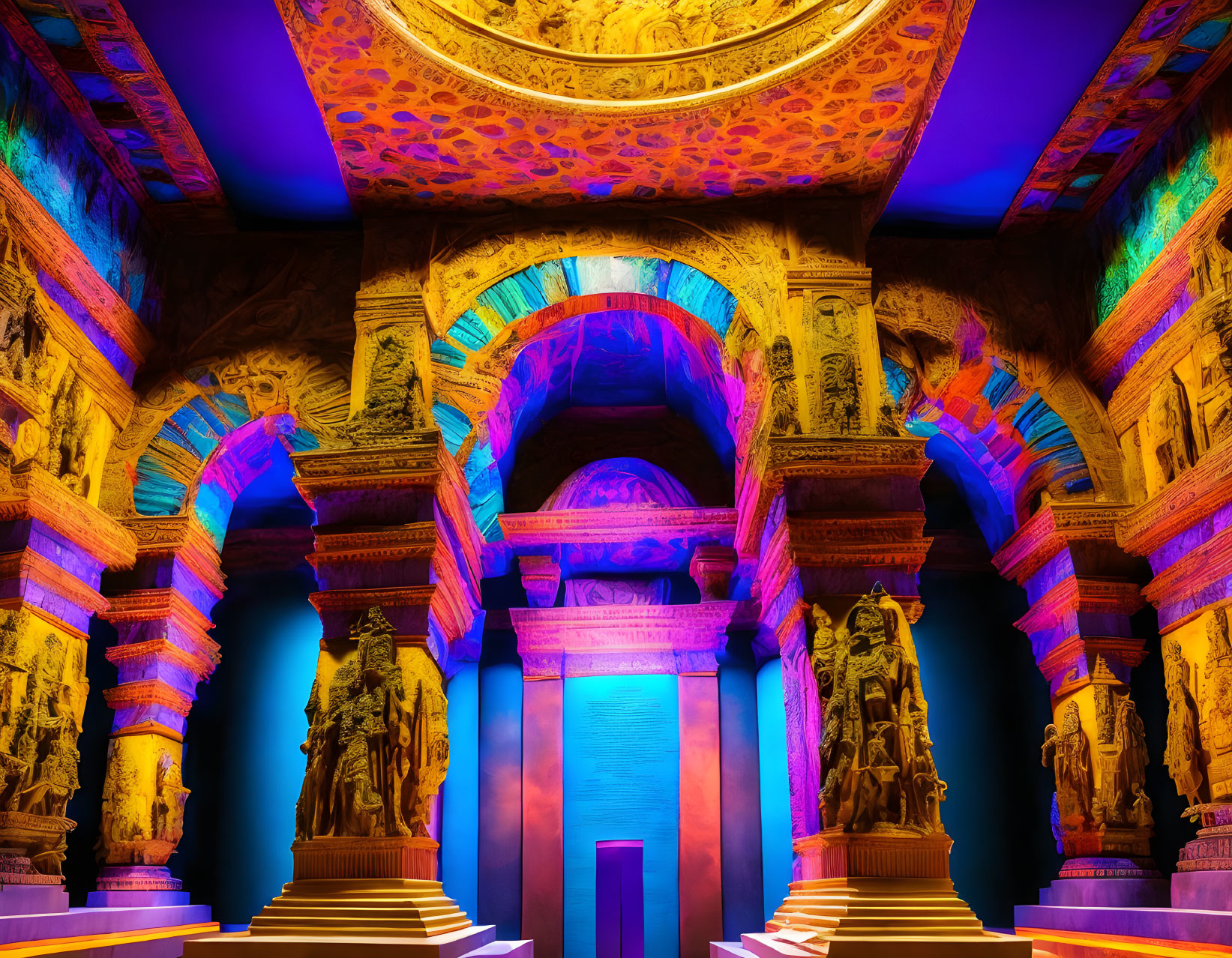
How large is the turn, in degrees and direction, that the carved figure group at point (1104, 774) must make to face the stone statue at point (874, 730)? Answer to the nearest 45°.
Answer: approximately 45° to its right

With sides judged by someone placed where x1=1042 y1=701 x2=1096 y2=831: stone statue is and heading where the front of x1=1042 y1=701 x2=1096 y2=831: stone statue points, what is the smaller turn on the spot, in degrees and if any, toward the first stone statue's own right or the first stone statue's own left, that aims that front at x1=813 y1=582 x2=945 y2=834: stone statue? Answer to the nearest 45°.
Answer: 0° — it already faces it

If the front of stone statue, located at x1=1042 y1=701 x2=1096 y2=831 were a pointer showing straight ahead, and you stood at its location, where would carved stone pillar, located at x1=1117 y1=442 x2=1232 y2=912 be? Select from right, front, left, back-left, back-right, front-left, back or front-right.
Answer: left

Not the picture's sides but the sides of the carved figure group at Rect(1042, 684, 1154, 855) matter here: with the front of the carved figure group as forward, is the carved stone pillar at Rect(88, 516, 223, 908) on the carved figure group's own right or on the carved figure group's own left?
on the carved figure group's own right

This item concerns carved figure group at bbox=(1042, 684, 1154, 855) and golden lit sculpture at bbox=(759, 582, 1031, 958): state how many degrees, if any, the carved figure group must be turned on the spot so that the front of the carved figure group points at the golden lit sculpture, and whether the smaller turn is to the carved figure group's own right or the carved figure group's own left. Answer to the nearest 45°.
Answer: approximately 45° to the carved figure group's own right

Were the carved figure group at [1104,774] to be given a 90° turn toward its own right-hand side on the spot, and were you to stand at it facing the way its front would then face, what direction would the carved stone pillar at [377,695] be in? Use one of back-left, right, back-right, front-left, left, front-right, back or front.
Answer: front-left

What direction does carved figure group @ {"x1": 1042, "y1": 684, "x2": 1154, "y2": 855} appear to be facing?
toward the camera

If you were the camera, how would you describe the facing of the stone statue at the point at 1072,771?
facing the viewer and to the left of the viewer
